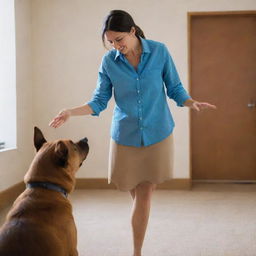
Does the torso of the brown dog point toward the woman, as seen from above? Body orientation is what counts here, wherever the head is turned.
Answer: yes

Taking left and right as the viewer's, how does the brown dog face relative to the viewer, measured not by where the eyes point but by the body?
facing away from the viewer and to the right of the viewer

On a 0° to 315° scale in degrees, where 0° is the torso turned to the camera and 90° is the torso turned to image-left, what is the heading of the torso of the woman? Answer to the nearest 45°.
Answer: approximately 0°

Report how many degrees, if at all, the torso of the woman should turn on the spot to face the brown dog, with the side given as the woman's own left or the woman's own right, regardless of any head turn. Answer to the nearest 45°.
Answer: approximately 45° to the woman's own right

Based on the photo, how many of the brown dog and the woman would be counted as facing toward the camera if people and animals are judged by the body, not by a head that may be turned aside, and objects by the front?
1

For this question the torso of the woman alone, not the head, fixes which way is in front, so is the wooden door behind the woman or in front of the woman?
behind

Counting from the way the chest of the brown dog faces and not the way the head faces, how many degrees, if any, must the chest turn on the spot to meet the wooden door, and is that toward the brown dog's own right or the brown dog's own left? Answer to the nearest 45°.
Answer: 0° — it already faces it
